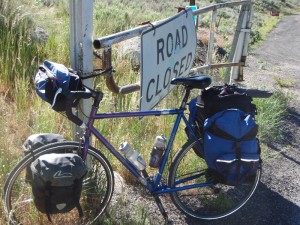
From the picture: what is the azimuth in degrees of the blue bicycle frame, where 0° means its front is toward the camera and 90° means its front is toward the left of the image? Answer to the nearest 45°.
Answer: approximately 90°

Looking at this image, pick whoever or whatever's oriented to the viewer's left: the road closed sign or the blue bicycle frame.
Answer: the blue bicycle frame

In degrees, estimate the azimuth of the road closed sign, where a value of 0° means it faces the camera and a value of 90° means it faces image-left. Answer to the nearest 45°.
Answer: approximately 315°

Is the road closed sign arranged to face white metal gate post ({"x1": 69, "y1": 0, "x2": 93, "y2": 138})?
no

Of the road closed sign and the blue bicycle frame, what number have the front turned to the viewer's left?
1
